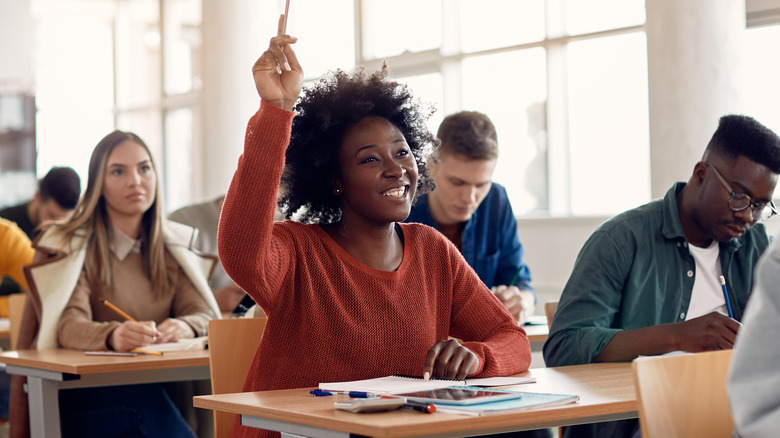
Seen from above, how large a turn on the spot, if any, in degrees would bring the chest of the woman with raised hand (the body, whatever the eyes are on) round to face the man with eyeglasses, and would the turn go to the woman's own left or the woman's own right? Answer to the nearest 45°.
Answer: approximately 90° to the woman's own left

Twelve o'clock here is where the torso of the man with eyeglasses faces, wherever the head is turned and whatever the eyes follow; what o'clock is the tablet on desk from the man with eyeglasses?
The tablet on desk is roughly at 2 o'clock from the man with eyeglasses.

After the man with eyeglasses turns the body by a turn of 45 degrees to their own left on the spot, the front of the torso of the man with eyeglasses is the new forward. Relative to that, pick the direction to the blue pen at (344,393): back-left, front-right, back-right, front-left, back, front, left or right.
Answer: back-right

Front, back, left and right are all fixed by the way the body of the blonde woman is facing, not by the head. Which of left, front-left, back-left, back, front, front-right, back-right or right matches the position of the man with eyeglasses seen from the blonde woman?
front

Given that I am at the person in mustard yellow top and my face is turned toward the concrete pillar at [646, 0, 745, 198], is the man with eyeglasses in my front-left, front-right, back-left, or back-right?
front-right

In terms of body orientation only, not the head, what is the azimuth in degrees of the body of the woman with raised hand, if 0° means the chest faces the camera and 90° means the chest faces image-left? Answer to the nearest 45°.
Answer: approximately 315°

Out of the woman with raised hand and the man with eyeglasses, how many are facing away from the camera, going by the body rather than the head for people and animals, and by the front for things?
0

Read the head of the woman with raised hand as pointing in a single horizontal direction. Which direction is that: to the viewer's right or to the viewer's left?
to the viewer's right

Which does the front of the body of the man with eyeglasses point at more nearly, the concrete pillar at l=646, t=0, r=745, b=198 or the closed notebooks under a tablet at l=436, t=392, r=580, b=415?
the closed notebooks under a tablet

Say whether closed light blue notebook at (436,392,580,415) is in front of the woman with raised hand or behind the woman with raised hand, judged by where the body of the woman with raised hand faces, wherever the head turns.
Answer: in front

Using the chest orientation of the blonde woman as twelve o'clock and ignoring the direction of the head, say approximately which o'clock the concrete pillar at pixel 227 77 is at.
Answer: The concrete pillar is roughly at 8 o'clock from the blonde woman.

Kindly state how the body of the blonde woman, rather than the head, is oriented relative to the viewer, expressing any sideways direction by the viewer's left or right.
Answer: facing the viewer and to the right of the viewer
